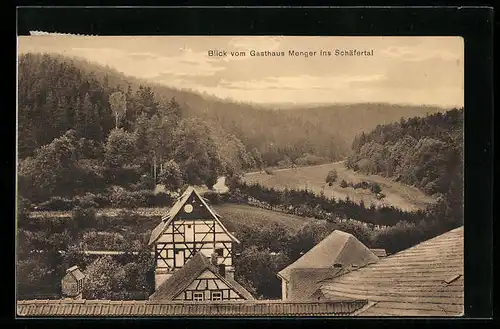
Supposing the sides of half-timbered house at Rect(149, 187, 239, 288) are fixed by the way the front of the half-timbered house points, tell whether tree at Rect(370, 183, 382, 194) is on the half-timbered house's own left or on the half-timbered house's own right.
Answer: on the half-timbered house's own left

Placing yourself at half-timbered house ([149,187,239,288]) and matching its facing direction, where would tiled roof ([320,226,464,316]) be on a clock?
The tiled roof is roughly at 11 o'clock from the half-timbered house.

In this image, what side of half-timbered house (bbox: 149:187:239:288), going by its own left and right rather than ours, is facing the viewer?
front

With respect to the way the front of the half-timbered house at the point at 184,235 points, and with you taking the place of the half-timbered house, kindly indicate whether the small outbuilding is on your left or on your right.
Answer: on your right
